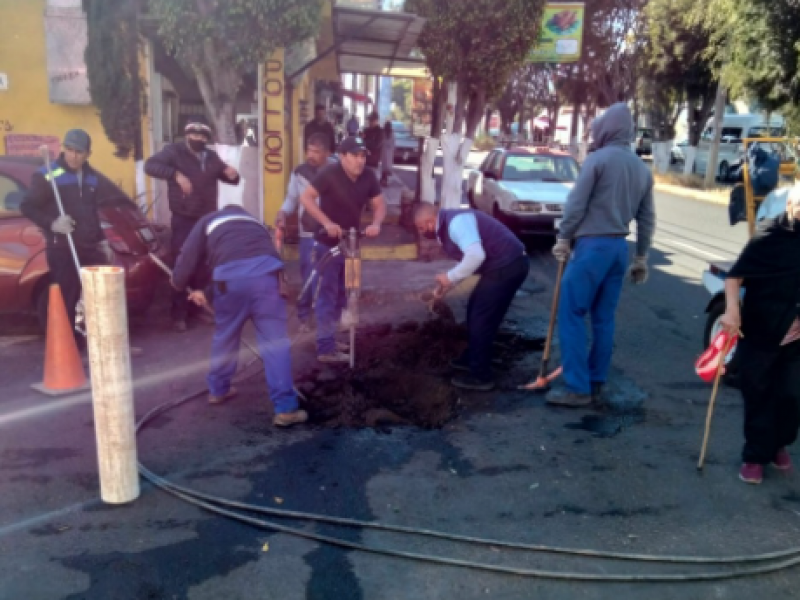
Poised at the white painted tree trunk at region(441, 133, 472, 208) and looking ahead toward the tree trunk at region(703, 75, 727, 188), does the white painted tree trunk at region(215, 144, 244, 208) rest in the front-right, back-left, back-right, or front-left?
back-left

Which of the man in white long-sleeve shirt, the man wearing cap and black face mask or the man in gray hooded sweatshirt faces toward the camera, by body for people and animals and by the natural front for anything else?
the man wearing cap and black face mask

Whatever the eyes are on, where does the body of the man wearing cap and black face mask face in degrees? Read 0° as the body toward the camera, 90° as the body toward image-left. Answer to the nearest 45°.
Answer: approximately 0°

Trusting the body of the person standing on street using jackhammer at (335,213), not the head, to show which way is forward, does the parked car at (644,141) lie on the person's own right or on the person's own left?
on the person's own left

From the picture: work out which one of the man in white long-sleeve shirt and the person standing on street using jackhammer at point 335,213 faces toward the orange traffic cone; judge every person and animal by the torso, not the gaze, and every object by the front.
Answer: the man in white long-sleeve shirt

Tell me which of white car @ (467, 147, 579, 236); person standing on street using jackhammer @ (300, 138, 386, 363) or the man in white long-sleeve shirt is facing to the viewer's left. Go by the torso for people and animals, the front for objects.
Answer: the man in white long-sleeve shirt

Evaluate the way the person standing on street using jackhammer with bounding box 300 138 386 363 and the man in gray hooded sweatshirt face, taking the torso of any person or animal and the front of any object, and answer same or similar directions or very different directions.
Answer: very different directions

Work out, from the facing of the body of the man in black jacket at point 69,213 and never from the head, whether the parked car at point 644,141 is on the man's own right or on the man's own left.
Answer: on the man's own left

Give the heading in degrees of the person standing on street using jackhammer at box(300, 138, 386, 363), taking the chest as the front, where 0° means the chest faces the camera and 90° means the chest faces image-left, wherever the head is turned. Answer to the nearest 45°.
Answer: approximately 315°

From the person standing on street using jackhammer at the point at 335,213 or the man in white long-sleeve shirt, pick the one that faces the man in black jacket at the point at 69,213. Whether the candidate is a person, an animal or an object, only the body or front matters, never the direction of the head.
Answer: the man in white long-sleeve shirt

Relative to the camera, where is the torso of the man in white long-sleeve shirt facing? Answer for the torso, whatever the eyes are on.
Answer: to the viewer's left

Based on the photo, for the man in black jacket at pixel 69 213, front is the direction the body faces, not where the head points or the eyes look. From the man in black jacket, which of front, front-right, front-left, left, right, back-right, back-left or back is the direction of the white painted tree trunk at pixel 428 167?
back-left

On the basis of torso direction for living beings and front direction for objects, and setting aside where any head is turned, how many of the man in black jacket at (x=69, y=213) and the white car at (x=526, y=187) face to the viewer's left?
0

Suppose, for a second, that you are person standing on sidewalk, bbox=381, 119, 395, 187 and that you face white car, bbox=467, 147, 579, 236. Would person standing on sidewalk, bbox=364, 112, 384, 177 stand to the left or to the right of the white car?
right

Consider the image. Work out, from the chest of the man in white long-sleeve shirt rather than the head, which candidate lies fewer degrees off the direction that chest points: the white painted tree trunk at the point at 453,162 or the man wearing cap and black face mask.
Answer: the man wearing cap and black face mask
